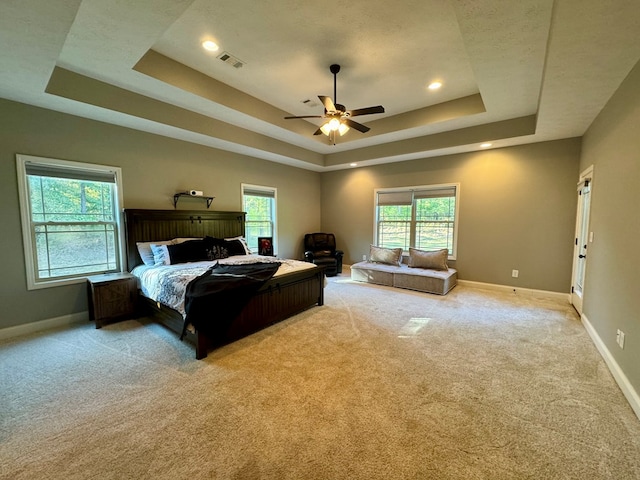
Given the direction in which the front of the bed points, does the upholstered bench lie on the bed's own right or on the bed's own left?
on the bed's own left

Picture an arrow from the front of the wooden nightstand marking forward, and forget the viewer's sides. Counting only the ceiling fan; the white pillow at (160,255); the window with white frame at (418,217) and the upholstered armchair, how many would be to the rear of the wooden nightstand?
0

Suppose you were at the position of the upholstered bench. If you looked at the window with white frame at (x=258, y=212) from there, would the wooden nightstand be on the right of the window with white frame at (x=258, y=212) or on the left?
left

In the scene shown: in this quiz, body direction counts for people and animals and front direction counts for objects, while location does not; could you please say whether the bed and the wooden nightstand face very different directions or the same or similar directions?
same or similar directions

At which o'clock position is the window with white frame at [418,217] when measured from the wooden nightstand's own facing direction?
The window with white frame is roughly at 11 o'clock from the wooden nightstand.

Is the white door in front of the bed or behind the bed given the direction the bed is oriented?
in front

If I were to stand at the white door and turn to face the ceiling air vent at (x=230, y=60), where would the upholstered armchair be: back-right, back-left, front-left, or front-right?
front-right

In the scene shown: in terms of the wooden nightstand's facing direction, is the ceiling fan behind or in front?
in front

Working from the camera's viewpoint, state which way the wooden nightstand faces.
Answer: facing the viewer and to the right of the viewer

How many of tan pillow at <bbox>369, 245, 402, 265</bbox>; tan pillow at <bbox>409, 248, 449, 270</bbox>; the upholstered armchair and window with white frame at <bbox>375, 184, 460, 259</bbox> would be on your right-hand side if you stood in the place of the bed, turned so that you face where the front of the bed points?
0

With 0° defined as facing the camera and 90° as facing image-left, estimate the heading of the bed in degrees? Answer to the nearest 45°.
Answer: approximately 315°

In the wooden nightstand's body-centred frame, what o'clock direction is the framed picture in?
The framed picture is roughly at 10 o'clock from the wooden nightstand.

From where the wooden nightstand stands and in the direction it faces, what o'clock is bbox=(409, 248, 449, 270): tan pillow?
The tan pillow is roughly at 11 o'clock from the wooden nightstand.

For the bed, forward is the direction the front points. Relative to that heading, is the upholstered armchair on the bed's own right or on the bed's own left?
on the bed's own left
